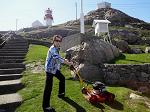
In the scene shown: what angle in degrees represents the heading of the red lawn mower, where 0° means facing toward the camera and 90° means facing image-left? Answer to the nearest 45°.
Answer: approximately 270°

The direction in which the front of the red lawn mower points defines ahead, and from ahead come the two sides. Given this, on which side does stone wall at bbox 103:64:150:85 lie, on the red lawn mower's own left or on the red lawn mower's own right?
on the red lawn mower's own left

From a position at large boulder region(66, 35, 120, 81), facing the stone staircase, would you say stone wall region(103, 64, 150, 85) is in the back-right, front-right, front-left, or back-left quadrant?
back-left

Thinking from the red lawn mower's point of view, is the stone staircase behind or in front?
behind

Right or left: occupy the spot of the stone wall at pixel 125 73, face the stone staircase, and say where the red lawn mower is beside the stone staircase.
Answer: left

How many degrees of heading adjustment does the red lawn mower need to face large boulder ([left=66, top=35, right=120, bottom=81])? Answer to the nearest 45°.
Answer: approximately 90° to its left
